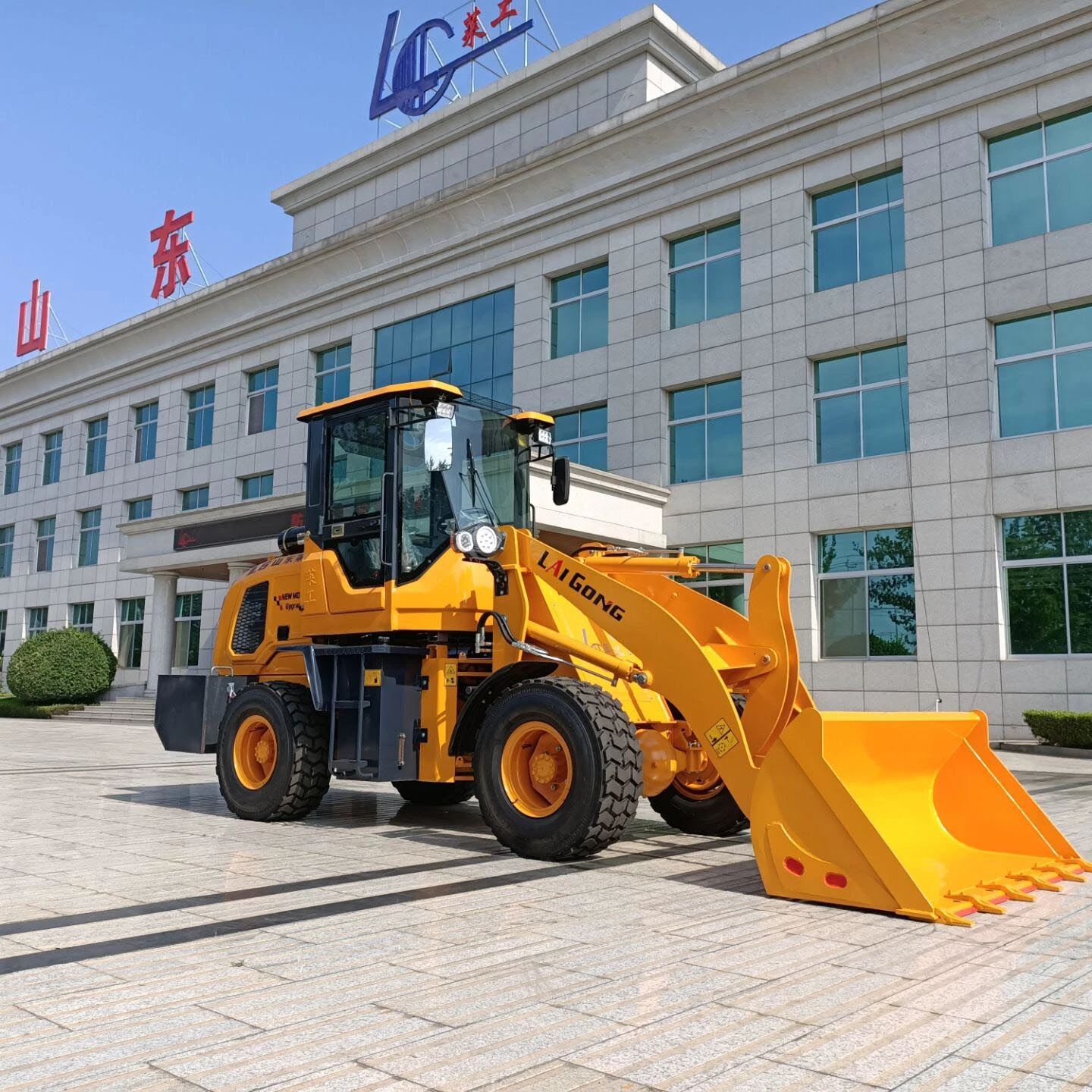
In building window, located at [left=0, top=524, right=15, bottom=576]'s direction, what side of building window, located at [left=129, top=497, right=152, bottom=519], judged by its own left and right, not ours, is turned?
right

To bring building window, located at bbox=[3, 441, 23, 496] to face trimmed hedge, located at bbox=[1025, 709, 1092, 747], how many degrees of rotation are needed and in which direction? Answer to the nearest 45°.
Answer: approximately 45° to its left

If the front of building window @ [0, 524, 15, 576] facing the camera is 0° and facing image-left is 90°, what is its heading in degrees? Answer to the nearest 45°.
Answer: approximately 45°

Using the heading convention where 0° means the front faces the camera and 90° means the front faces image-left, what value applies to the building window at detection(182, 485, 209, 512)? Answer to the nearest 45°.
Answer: approximately 45°

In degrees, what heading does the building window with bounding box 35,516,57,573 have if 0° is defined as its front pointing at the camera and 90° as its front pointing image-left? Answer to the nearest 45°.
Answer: approximately 45°

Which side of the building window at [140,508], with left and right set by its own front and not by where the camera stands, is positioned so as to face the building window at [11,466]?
right

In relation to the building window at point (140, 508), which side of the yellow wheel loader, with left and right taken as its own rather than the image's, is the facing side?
back
